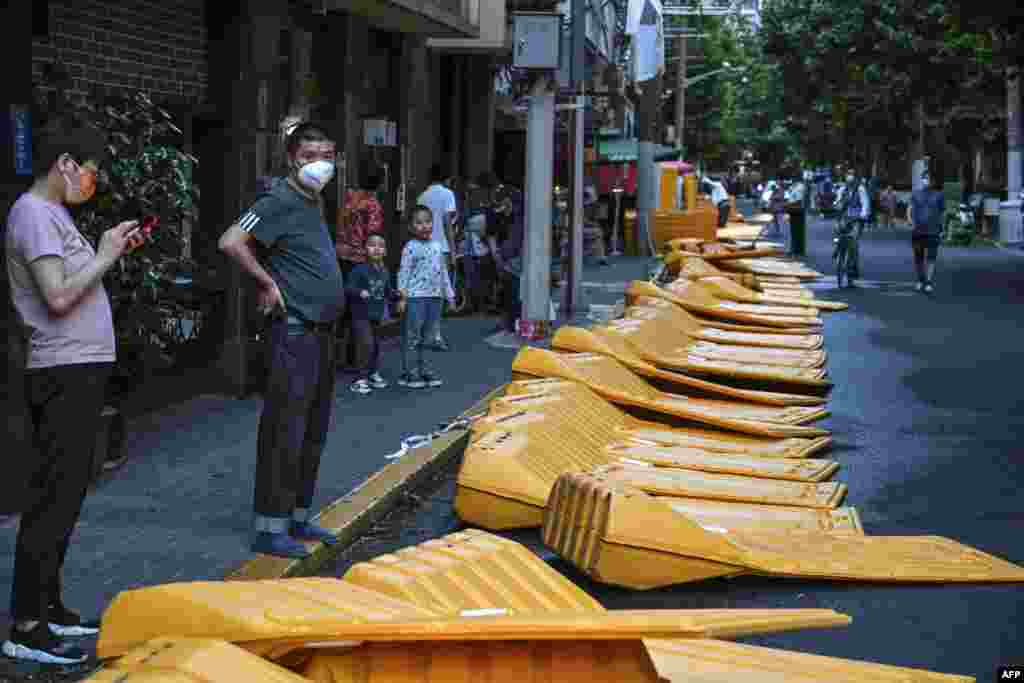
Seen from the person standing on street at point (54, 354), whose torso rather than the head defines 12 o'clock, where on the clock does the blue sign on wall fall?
The blue sign on wall is roughly at 9 o'clock from the person standing on street.

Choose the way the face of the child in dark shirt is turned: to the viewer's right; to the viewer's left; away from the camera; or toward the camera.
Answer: toward the camera

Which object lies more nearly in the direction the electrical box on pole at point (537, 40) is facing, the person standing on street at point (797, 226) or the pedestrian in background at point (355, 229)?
the pedestrian in background

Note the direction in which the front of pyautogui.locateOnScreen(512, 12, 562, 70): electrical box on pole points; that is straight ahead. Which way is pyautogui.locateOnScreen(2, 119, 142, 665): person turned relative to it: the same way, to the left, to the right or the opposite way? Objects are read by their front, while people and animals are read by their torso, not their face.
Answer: to the left

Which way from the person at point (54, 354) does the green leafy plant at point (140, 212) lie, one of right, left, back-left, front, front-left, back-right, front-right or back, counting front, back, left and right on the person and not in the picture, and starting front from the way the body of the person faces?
left

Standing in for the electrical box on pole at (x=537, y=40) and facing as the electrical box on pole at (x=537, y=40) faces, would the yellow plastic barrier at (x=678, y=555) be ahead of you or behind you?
ahead

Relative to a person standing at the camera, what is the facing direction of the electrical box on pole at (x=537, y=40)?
facing the viewer

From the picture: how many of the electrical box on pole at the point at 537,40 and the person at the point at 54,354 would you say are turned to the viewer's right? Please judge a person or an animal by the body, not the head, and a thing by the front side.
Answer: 1

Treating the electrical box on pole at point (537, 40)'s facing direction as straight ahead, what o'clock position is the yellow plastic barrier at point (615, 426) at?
The yellow plastic barrier is roughly at 12 o'clock from the electrical box on pole.

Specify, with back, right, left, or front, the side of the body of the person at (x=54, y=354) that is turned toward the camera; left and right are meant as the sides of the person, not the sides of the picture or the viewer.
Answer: right

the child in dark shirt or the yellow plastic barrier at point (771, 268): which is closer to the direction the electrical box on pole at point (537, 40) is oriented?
the child in dark shirt
